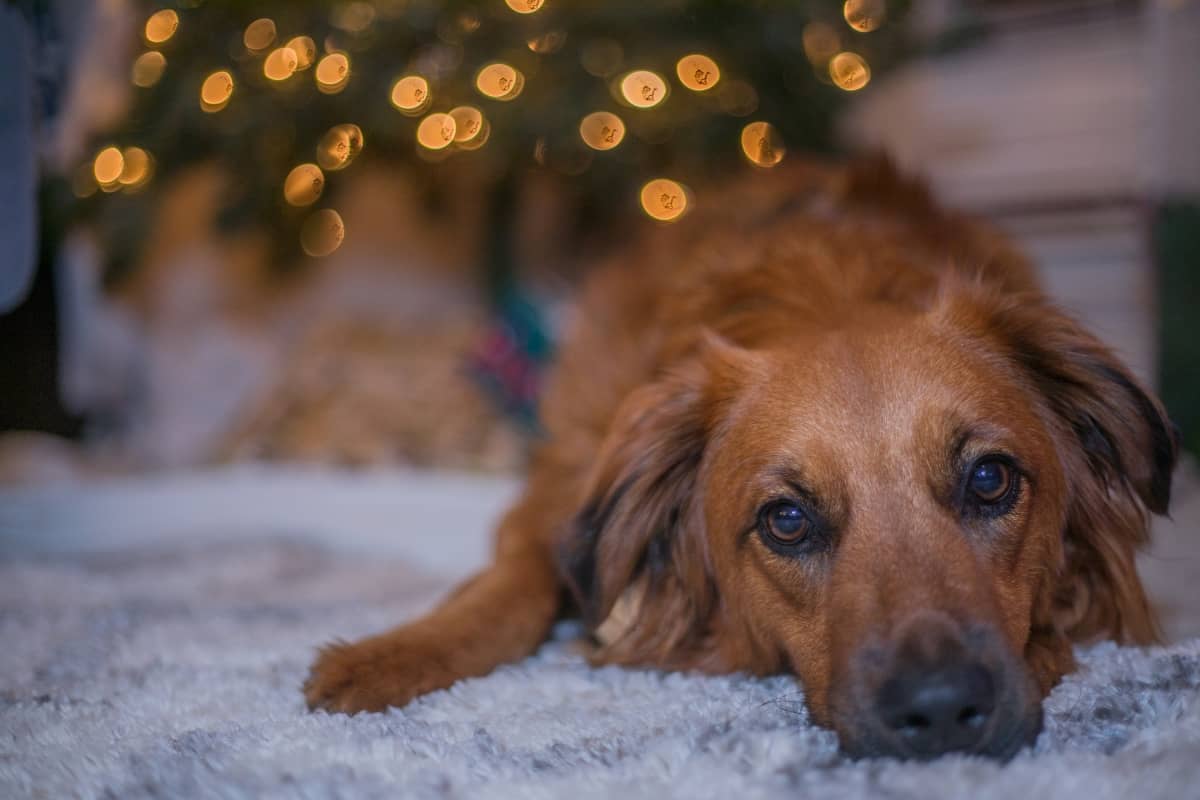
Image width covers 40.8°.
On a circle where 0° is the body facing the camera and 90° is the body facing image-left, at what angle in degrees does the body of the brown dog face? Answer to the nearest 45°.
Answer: approximately 0°

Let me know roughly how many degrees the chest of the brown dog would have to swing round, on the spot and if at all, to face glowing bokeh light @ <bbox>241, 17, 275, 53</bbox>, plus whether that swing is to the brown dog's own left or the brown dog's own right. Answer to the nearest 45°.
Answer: approximately 135° to the brown dog's own right

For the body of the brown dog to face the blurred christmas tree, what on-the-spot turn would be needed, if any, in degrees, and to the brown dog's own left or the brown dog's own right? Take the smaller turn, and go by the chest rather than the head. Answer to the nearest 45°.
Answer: approximately 135° to the brown dog's own right

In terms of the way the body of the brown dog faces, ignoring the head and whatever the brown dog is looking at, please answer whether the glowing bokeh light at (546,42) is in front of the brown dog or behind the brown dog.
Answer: behind

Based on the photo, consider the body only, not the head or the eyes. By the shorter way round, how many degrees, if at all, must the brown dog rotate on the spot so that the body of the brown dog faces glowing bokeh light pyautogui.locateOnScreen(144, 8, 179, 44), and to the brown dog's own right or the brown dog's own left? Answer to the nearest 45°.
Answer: approximately 135° to the brown dog's own right

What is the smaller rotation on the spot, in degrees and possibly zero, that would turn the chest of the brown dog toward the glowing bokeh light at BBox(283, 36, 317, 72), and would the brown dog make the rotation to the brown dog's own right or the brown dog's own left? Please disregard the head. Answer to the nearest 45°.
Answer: approximately 135° to the brown dog's own right
